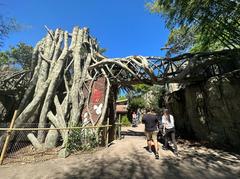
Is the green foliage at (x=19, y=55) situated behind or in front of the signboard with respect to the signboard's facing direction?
behind

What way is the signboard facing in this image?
toward the camera

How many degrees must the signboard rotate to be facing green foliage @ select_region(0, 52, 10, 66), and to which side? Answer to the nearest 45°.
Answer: approximately 135° to its right
